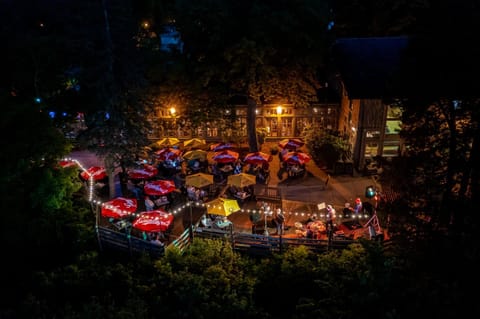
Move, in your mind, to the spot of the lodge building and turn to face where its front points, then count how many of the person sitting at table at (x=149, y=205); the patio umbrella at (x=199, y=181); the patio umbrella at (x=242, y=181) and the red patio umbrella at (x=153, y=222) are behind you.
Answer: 0

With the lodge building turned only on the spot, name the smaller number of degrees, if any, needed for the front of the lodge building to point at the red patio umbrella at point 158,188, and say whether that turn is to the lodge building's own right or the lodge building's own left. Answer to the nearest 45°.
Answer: approximately 45° to the lodge building's own right

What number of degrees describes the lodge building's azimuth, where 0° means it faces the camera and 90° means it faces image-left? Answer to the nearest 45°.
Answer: approximately 0°

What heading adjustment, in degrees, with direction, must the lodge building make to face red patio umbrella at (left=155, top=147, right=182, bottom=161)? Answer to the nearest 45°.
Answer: approximately 90° to its right

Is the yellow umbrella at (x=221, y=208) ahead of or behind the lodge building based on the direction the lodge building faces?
ahead

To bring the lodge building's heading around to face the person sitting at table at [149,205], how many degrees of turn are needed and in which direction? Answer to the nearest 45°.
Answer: approximately 45° to its right

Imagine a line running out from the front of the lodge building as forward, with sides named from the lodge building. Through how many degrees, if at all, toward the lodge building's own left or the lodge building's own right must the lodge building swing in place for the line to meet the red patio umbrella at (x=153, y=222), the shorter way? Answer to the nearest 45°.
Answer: approximately 45° to the lodge building's own right

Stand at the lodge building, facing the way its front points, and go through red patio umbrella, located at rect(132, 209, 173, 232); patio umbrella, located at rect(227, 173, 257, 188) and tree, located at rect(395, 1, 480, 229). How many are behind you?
0

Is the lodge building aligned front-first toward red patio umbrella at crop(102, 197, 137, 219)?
no

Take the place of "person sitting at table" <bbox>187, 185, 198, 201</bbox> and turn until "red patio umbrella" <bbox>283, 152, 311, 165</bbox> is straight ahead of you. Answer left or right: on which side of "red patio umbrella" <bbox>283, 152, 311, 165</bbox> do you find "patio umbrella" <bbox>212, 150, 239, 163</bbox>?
left

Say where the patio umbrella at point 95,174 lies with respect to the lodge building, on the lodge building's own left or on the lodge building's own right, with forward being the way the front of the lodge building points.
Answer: on the lodge building's own right

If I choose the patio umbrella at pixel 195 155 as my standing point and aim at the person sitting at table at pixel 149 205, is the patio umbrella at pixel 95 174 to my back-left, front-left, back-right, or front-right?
front-right

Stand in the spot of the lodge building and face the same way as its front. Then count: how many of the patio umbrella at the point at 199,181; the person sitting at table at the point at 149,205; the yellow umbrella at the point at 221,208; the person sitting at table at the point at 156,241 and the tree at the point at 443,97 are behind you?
0

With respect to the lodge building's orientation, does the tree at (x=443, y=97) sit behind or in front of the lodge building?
in front

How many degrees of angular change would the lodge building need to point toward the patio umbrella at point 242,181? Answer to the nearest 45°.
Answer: approximately 45° to its right

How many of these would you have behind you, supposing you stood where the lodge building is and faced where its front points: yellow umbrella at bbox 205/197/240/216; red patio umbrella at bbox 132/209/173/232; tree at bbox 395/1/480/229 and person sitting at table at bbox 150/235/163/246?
0

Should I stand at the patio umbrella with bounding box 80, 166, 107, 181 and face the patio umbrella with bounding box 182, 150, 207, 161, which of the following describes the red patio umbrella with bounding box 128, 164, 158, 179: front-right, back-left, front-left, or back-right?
front-right

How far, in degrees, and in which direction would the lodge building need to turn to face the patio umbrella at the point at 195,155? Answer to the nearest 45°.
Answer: approximately 90° to its right

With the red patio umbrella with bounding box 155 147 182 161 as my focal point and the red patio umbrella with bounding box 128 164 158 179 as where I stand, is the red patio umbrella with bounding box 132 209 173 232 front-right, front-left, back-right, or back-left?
back-right

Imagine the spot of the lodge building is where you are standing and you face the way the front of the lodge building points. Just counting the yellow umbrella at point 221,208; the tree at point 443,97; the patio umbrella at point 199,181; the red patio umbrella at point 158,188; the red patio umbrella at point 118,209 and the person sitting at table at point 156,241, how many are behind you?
0

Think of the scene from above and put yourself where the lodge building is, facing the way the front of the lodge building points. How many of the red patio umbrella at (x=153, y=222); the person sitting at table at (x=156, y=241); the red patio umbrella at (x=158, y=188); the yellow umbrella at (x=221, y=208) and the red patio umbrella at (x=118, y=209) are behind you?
0
